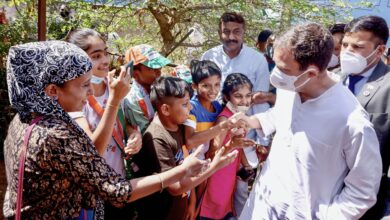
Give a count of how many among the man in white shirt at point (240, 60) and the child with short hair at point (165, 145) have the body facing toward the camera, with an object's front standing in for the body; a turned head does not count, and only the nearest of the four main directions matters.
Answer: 1

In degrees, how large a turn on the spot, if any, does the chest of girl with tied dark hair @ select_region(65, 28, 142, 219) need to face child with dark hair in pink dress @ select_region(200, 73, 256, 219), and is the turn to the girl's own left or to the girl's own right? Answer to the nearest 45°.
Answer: approximately 45° to the girl's own left

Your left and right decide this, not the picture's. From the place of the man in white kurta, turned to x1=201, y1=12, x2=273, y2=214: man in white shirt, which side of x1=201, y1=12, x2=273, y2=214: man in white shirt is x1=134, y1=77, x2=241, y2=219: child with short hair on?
left

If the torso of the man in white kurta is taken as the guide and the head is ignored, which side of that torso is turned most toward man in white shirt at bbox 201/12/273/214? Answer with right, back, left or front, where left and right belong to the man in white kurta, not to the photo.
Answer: right

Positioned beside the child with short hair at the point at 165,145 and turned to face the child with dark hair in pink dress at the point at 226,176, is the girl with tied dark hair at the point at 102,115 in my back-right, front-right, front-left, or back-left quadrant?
back-left

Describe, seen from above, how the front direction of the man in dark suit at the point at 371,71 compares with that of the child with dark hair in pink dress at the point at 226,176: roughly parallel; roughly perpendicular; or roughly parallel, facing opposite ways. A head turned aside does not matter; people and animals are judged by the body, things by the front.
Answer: roughly perpendicular

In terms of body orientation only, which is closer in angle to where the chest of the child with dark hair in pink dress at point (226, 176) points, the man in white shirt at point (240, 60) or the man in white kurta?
the man in white kurta

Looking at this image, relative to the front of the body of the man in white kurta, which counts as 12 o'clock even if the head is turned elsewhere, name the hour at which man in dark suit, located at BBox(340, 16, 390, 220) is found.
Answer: The man in dark suit is roughly at 5 o'clock from the man in white kurta.

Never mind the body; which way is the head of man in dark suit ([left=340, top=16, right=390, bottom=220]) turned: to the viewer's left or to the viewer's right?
to the viewer's left
